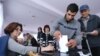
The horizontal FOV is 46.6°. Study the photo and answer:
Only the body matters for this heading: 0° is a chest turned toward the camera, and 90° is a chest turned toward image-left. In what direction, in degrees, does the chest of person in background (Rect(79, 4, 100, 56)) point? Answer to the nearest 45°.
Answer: approximately 45°

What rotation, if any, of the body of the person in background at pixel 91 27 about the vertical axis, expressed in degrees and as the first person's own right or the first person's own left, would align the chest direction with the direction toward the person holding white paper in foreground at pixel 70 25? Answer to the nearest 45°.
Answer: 0° — they already face them
